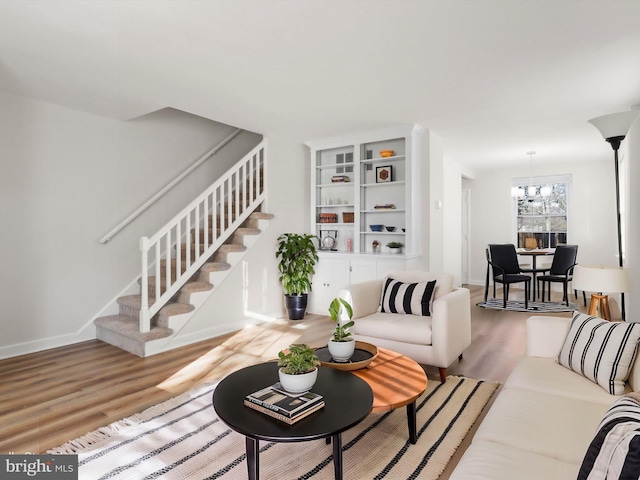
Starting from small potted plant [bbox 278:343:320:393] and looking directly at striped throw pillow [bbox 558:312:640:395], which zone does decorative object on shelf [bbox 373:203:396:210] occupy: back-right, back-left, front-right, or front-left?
front-left

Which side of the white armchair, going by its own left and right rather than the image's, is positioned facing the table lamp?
left

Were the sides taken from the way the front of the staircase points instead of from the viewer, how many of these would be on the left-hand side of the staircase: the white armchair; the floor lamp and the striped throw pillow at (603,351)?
3

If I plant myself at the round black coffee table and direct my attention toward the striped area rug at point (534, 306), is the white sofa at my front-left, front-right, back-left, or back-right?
front-right

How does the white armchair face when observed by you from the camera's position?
facing the viewer and to the left of the viewer

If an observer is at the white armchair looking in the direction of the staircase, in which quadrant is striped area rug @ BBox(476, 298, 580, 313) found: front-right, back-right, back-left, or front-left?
back-right

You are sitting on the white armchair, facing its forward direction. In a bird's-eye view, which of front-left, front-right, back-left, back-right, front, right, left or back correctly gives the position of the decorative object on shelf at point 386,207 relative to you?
back-right

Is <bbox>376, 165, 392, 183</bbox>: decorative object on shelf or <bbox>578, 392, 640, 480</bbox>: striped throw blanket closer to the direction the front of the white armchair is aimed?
the striped throw blanket

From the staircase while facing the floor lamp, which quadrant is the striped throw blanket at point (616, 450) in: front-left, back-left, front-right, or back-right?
front-right

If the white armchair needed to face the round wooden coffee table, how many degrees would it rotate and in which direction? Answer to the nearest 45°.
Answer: approximately 45° to its left

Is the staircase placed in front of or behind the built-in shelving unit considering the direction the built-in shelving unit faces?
in front

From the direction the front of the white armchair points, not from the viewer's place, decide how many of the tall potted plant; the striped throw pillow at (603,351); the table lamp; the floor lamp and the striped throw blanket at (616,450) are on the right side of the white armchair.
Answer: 1

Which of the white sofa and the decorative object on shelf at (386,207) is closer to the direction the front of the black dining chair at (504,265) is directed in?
the white sofa
